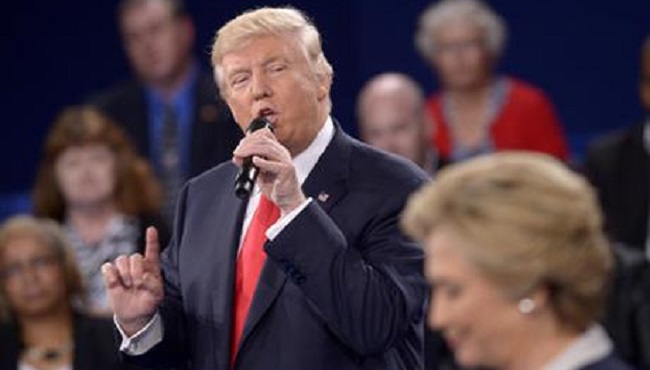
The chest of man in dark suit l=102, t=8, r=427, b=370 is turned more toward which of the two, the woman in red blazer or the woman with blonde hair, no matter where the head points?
the woman with blonde hair

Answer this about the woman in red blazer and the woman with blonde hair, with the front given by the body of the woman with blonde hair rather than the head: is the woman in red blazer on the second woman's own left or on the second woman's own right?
on the second woman's own right

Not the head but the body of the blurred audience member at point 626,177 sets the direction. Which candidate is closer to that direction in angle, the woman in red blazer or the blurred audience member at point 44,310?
the blurred audience member

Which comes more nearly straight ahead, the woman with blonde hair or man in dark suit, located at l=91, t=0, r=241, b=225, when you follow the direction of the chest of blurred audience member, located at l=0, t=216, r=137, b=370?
the woman with blonde hair

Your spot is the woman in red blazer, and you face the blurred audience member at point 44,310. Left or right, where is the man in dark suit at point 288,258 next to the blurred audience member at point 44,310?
left

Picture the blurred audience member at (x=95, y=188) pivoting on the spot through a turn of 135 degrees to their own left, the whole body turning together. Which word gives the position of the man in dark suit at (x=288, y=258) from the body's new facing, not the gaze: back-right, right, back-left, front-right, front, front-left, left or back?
back-right

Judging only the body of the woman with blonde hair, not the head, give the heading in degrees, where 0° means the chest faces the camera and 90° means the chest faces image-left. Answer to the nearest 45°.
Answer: approximately 90°

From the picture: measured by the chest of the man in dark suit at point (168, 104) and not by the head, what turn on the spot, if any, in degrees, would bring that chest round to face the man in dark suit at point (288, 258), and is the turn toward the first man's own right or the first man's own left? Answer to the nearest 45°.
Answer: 0° — they already face them
